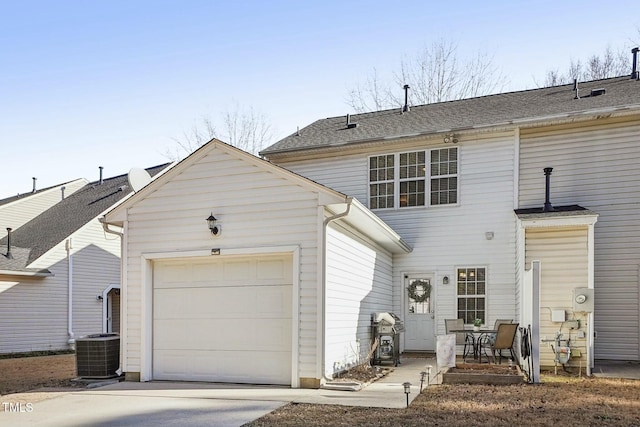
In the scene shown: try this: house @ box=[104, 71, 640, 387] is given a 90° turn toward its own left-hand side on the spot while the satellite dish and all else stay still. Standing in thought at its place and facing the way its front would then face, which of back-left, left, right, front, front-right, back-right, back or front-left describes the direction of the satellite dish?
back

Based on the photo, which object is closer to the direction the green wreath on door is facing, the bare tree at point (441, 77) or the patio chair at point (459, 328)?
the patio chair

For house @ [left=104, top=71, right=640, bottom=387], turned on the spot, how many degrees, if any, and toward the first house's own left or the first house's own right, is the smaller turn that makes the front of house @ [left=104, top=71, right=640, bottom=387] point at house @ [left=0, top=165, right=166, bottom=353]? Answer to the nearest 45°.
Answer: approximately 135° to the first house's own right

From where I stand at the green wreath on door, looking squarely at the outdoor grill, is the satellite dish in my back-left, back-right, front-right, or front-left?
front-right

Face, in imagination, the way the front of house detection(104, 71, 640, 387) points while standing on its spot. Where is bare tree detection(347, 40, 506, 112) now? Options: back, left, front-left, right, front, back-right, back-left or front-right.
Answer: back

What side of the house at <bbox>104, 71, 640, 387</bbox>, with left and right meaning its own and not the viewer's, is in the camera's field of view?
front

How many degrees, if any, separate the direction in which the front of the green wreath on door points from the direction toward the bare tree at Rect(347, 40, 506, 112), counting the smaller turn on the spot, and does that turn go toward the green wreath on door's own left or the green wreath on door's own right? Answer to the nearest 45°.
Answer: approximately 180°

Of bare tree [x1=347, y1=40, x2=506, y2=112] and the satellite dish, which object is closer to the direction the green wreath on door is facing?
the satellite dish

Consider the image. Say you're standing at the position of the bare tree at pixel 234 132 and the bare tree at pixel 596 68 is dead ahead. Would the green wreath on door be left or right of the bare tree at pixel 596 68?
right

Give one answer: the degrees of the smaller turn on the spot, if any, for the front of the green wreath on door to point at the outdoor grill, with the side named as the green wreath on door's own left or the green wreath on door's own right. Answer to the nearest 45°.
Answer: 0° — it already faces it
